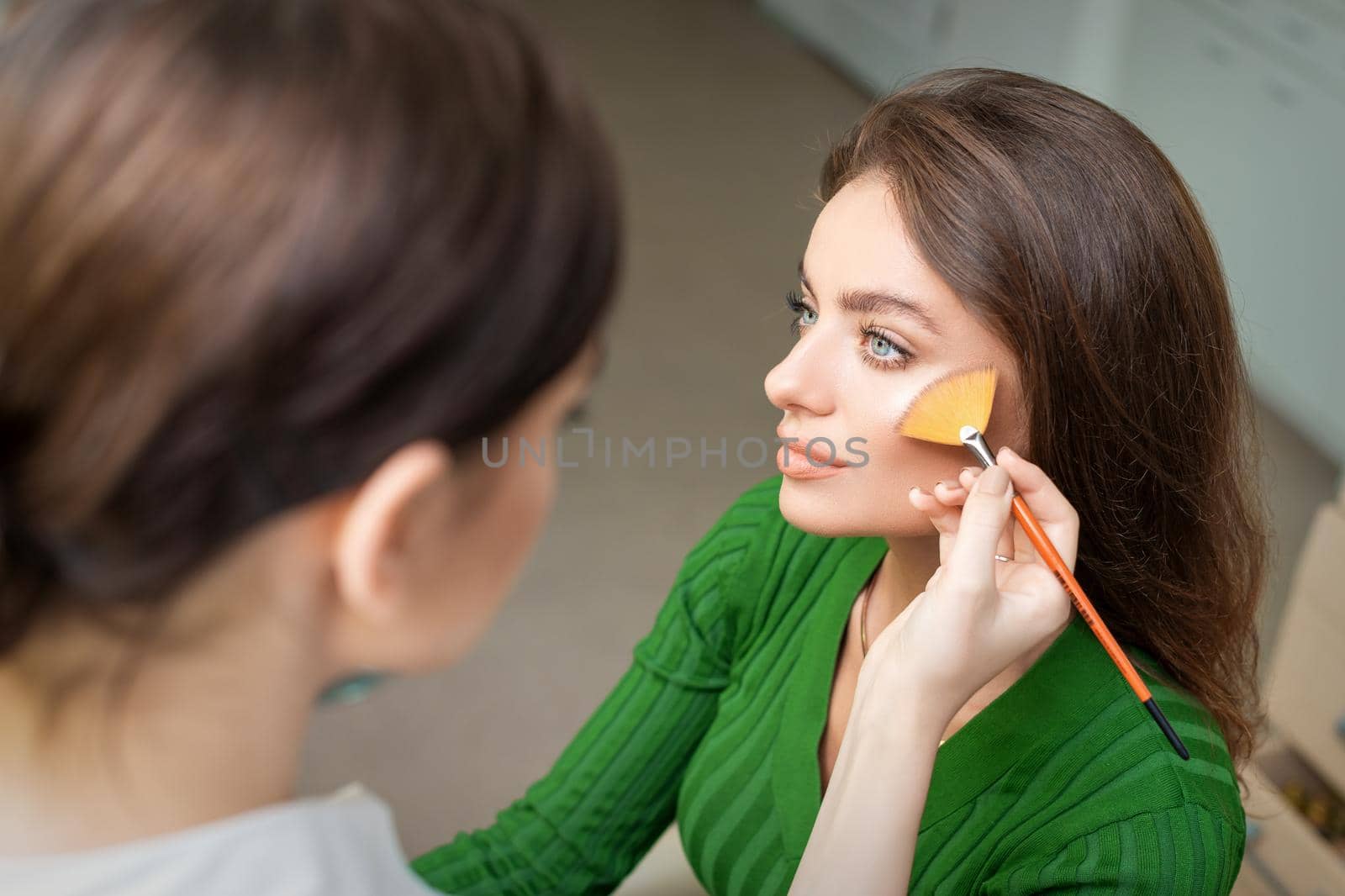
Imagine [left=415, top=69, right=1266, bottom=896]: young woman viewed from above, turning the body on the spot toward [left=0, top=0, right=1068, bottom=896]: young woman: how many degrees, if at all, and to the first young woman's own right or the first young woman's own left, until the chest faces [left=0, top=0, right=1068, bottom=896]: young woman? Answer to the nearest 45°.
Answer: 0° — they already face them

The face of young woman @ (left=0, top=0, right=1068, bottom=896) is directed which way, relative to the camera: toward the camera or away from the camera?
away from the camera

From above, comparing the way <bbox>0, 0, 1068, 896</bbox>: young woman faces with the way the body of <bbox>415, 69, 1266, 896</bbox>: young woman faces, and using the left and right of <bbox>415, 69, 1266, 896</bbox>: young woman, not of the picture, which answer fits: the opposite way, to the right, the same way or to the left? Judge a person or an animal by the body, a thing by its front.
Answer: the opposite way

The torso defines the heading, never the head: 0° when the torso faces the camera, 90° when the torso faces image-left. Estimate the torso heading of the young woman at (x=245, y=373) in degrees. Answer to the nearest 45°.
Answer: approximately 225°

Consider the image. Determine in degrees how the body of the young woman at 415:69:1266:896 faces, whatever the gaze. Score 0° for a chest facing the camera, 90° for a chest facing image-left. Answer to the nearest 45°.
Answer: approximately 45°

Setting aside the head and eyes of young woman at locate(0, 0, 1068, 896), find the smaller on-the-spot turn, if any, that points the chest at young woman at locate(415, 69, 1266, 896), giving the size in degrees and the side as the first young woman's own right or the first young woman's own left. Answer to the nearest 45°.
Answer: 0° — they already face them
